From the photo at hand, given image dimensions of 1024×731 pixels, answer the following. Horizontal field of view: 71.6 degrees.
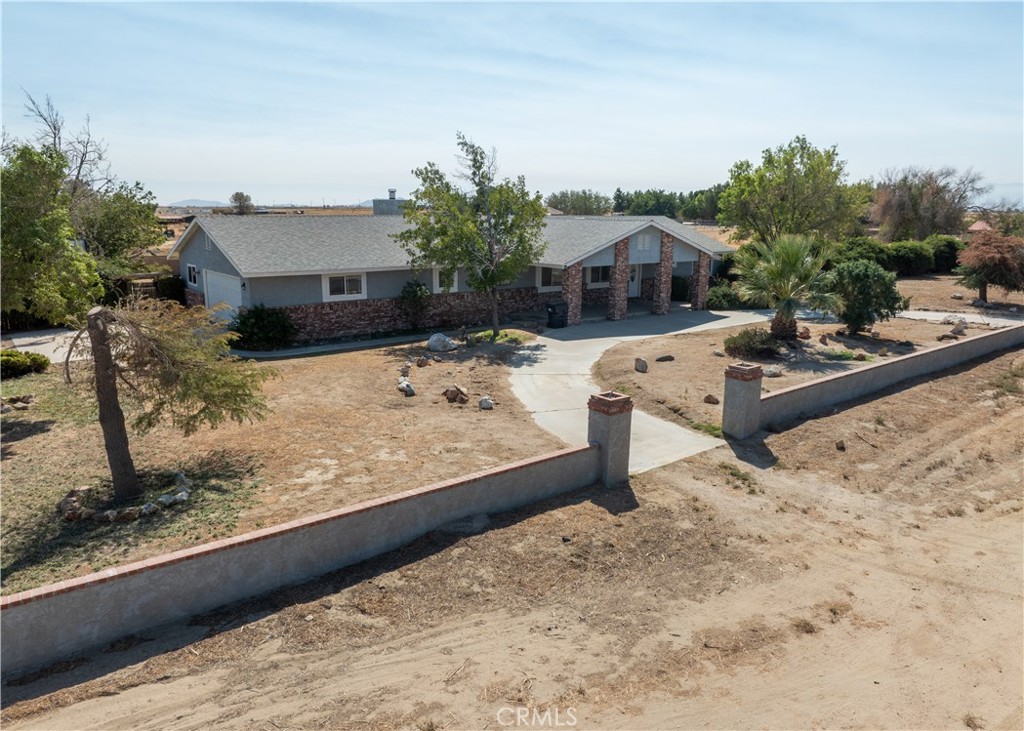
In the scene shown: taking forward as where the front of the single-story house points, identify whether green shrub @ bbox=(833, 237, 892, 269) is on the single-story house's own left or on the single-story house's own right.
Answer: on the single-story house's own left

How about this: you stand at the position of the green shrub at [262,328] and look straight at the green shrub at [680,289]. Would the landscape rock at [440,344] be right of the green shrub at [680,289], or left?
right

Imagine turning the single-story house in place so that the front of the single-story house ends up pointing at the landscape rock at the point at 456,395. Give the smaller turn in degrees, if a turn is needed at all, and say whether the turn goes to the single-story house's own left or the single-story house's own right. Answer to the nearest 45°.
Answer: approximately 45° to the single-story house's own right

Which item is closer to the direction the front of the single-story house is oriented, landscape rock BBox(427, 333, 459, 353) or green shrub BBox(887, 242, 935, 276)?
the landscape rock

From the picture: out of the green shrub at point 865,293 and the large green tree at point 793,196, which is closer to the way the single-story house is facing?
the green shrub

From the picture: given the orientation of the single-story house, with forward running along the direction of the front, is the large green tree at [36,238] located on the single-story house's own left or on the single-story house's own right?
on the single-story house's own right

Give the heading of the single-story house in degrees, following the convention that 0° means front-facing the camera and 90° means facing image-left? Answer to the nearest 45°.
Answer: approximately 315°

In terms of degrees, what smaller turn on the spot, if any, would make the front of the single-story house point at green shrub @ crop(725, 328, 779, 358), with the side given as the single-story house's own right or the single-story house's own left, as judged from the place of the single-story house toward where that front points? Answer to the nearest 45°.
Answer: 0° — it already faces it

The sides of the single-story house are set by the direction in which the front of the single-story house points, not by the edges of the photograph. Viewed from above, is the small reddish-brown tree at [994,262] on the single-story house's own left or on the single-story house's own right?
on the single-story house's own left

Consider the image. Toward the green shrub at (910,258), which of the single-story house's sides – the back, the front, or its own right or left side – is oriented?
left
